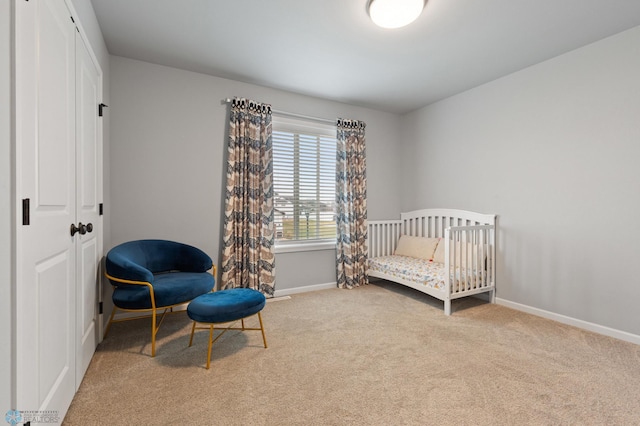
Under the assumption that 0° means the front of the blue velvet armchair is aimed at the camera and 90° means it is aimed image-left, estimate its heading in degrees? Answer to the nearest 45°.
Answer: approximately 315°

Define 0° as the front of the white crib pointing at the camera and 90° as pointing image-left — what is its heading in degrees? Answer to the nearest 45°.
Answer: approximately 45°

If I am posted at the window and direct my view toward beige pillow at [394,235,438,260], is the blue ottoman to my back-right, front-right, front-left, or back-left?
back-right

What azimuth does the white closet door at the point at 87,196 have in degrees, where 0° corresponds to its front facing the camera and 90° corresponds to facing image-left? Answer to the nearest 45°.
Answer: approximately 270°

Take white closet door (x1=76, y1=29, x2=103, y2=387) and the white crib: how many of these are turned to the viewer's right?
1

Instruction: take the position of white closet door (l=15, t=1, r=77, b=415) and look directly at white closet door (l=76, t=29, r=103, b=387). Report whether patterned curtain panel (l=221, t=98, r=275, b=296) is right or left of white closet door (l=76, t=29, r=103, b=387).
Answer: right

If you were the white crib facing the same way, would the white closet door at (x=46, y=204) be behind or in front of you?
in front
